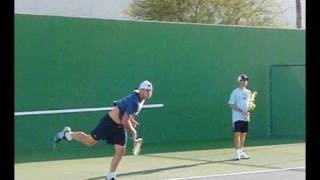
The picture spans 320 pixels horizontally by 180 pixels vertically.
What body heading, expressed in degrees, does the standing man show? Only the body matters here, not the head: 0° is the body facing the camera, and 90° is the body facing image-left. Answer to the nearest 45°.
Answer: approximately 315°

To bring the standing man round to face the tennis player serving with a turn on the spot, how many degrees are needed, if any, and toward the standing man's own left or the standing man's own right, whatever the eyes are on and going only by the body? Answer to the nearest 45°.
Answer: approximately 90° to the standing man's own right
